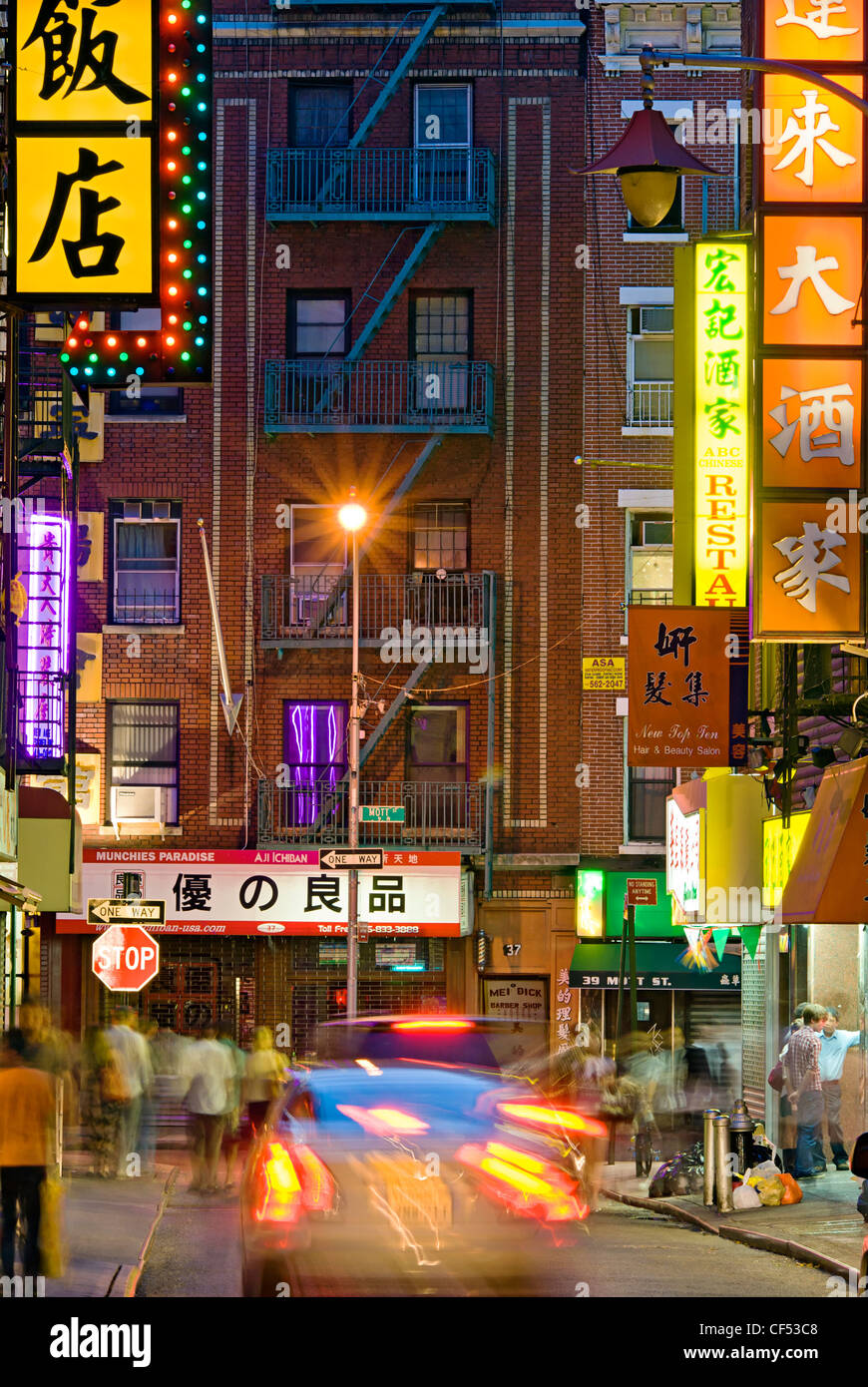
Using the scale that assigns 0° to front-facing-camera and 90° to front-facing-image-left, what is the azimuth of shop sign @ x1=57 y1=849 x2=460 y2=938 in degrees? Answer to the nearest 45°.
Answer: approximately 0°

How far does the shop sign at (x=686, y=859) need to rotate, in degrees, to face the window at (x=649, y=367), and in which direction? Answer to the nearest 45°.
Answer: approximately 135° to its right

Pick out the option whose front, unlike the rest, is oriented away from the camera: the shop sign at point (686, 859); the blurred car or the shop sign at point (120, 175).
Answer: the blurred car

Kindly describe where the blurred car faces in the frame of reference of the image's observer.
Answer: facing away from the viewer
